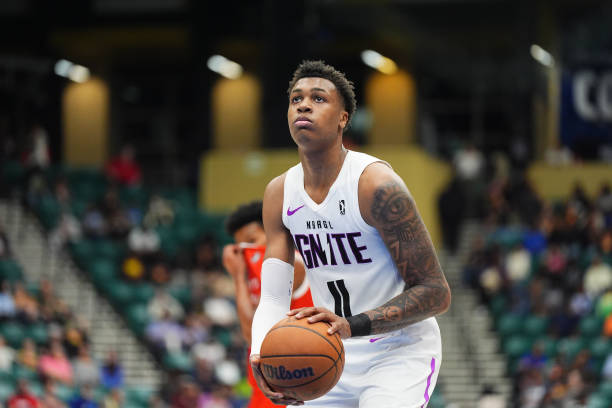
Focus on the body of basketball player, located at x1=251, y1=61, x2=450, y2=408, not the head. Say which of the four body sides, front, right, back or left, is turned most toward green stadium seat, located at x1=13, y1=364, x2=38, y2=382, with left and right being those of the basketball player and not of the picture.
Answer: right

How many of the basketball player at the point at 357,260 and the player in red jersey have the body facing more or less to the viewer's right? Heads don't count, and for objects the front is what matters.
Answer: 0

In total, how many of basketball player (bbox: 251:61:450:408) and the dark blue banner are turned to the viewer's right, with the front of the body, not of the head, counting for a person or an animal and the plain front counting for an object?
0

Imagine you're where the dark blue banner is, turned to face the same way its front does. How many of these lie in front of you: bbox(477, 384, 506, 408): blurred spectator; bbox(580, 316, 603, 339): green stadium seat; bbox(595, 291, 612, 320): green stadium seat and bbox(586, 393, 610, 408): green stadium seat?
4

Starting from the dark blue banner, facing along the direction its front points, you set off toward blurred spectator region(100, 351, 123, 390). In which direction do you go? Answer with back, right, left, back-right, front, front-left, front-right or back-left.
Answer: front-right

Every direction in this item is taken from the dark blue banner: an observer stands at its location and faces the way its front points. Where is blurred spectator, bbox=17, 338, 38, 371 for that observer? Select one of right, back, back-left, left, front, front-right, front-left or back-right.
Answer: front-right

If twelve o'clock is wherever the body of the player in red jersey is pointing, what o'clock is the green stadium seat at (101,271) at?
The green stadium seat is roughly at 4 o'clock from the player in red jersey.

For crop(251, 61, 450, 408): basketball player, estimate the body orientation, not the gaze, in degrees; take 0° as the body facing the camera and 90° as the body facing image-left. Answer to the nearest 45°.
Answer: approximately 45°

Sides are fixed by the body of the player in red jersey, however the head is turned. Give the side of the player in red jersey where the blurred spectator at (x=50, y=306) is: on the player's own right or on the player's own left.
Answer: on the player's own right

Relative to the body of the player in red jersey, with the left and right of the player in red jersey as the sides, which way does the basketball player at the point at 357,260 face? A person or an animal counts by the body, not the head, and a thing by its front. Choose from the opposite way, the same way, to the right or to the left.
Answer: the same way

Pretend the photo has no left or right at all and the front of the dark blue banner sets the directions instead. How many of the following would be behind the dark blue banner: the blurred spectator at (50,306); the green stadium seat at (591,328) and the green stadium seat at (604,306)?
0

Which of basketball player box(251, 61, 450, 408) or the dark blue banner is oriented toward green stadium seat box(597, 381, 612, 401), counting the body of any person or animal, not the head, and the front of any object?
the dark blue banner

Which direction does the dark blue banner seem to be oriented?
toward the camera
